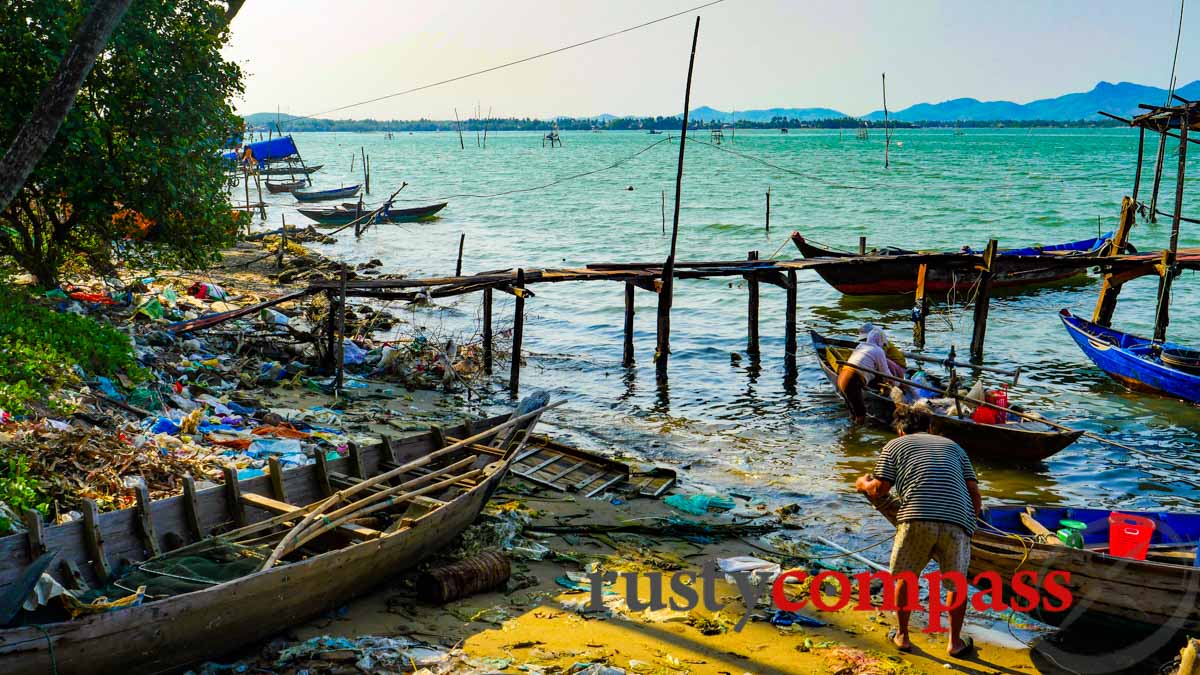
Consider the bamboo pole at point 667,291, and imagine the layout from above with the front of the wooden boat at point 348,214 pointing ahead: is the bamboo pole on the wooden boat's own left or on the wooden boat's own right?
on the wooden boat's own right

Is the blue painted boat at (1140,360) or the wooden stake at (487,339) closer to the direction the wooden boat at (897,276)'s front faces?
the wooden stake

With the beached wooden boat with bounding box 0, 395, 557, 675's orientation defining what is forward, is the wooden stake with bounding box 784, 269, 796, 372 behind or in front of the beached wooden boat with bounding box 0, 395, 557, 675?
in front

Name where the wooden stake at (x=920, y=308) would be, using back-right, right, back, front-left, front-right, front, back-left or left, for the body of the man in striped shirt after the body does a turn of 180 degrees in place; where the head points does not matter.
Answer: back

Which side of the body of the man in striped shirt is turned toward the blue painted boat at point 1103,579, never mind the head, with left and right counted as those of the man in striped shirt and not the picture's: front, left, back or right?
right

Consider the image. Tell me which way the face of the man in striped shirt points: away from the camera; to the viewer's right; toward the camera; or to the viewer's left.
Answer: away from the camera

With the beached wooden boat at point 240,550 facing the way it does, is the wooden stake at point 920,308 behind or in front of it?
in front

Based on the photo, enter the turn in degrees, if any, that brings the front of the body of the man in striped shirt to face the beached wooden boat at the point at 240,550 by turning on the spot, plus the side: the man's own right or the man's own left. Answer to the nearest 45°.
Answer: approximately 90° to the man's own left

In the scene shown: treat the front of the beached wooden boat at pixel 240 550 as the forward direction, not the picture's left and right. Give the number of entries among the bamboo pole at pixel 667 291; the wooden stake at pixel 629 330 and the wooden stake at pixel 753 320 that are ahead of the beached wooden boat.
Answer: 3

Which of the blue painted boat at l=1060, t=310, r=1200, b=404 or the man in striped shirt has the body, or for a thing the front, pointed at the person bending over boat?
the man in striped shirt

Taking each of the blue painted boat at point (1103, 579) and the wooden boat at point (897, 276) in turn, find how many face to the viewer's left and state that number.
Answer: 2

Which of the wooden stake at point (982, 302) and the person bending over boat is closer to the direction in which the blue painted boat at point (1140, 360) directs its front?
the wooden stake

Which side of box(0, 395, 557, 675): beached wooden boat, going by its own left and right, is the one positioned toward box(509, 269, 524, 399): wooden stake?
front

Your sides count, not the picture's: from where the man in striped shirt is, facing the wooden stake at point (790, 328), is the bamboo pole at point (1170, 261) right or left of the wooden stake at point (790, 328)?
right

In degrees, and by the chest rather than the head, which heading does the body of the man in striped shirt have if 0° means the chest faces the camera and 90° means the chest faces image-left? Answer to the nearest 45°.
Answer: approximately 180°

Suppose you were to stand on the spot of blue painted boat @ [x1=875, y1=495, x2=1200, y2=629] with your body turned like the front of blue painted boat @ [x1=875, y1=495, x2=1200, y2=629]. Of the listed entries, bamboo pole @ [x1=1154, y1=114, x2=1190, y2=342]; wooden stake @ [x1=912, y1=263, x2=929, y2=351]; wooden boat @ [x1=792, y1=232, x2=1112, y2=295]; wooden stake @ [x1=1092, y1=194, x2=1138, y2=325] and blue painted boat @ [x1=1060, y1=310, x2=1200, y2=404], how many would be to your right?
5
